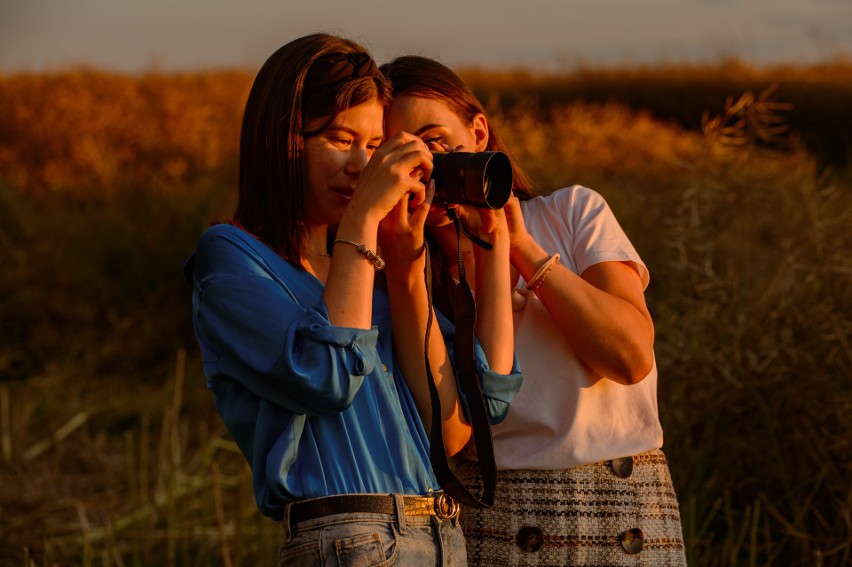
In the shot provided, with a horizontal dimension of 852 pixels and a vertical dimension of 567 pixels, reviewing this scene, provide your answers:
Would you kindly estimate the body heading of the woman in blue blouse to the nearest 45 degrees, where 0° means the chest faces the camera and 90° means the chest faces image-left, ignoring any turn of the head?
approximately 315°
